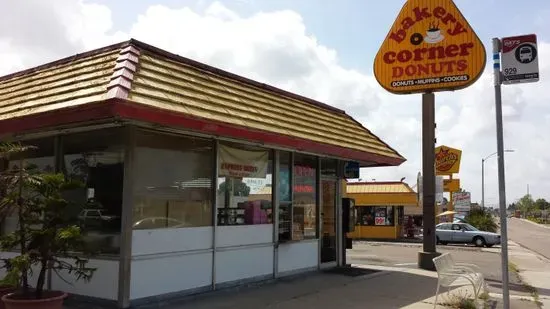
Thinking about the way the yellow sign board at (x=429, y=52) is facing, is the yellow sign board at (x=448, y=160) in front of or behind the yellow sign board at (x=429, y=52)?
behind

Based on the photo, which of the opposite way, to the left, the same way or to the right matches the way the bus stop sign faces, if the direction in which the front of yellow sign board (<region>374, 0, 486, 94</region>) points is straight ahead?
the same way

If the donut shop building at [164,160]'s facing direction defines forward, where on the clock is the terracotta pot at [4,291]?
The terracotta pot is roughly at 3 o'clock from the donut shop building.

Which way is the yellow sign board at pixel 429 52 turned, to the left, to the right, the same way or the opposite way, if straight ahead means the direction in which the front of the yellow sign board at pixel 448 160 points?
the same way

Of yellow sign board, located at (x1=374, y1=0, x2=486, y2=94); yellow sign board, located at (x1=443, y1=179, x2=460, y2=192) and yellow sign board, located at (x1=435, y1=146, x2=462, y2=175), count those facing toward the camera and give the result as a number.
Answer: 3

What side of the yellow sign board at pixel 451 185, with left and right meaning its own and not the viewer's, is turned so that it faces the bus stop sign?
front

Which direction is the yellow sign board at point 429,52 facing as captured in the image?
toward the camera

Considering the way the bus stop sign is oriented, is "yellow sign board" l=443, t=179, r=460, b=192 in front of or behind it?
behind

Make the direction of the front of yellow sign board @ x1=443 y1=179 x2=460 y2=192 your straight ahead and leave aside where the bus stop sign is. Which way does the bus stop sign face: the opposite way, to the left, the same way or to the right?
the same way

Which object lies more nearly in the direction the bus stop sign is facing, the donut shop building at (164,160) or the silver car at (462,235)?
the donut shop building

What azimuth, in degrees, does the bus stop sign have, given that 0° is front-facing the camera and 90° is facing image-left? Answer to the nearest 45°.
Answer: approximately 0°

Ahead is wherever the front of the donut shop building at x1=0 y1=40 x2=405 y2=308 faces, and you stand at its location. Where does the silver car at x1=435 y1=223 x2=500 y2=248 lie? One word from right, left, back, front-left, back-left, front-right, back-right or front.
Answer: left

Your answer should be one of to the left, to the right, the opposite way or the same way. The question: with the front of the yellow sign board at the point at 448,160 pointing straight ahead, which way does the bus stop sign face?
the same way

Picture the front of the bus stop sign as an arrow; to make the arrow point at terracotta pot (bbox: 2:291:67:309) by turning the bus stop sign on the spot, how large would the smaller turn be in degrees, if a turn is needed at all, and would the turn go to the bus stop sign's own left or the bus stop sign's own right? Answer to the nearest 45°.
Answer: approximately 45° to the bus stop sign's own right

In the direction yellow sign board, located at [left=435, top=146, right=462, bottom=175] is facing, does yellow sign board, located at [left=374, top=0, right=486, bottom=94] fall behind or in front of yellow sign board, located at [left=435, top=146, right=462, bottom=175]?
in front

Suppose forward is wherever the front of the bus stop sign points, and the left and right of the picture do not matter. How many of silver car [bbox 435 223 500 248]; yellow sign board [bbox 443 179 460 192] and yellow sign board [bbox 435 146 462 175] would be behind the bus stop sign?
3

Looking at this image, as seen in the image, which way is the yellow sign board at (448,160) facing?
toward the camera
